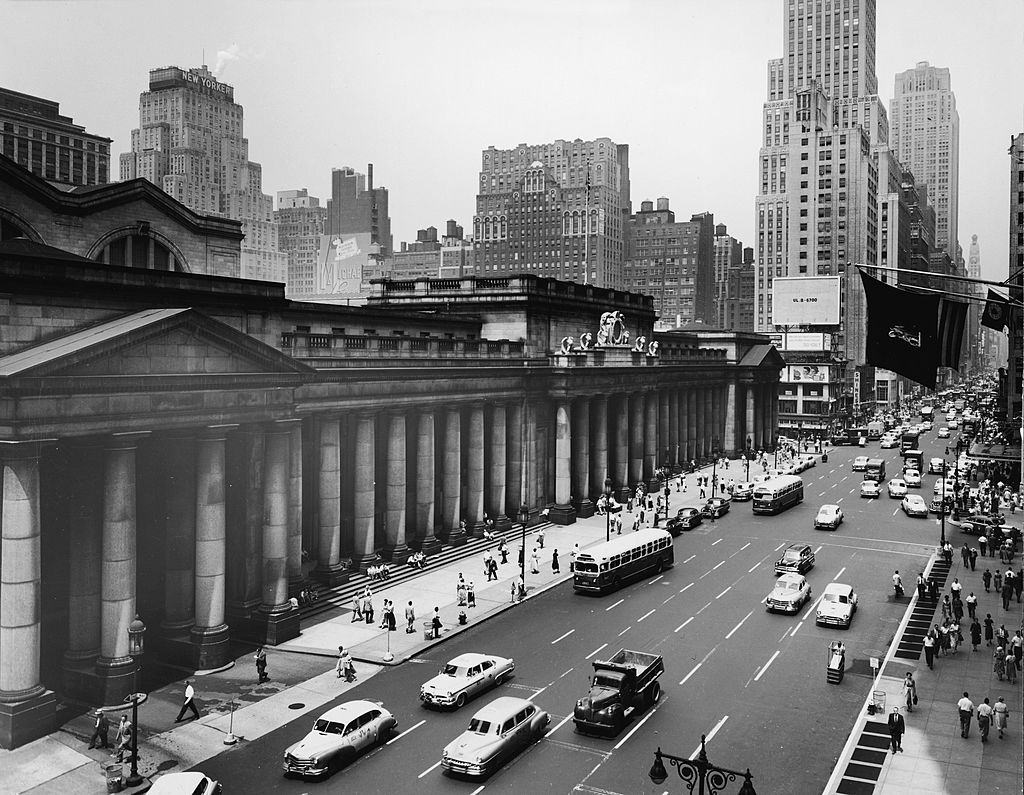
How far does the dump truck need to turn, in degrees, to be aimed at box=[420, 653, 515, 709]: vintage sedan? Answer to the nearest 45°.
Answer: approximately 45° to its right

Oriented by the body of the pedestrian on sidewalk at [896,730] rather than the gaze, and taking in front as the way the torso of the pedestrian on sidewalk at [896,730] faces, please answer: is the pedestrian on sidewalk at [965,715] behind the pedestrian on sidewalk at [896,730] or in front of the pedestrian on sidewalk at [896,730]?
behind

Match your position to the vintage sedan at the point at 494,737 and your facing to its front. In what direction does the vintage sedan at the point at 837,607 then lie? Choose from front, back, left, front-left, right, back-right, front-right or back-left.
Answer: back

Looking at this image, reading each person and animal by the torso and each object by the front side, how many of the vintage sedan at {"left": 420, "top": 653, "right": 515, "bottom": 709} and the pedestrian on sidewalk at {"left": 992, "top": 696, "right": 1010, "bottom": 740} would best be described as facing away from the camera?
1

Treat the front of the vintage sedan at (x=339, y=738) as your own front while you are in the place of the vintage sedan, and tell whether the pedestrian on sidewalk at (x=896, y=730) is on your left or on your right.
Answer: on your left

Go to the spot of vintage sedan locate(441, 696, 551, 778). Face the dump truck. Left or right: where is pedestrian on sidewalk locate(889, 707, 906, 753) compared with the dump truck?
right

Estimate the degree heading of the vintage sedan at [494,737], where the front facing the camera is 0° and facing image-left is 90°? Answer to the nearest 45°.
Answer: approximately 45°

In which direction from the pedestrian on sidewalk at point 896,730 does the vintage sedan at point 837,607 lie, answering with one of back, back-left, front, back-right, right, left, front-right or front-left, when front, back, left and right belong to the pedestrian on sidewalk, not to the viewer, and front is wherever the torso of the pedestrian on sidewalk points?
back

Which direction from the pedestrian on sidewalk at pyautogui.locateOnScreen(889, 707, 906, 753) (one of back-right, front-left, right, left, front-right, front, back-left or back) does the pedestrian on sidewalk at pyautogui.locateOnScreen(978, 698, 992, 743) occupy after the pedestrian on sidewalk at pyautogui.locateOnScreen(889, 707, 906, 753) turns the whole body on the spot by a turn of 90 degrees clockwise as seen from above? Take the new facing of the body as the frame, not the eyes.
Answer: back-right

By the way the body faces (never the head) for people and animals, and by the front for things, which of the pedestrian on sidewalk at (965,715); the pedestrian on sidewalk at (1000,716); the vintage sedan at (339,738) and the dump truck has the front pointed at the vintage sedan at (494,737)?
the dump truck

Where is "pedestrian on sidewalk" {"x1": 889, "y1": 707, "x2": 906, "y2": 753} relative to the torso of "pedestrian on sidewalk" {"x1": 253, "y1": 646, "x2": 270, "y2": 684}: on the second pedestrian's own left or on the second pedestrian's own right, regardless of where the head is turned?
on the second pedestrian's own left

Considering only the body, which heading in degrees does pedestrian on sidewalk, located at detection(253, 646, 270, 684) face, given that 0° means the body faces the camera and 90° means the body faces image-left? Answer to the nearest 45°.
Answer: approximately 45°
